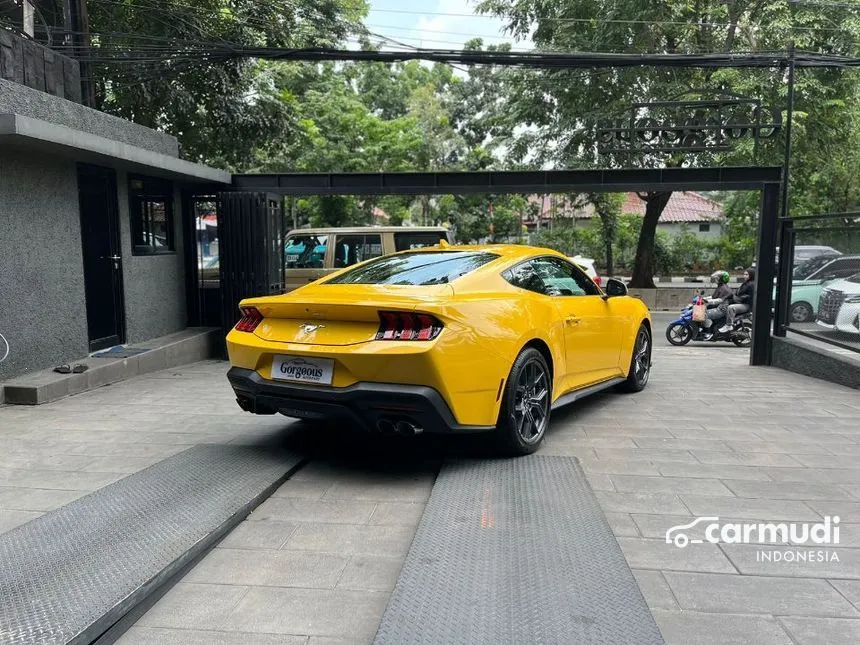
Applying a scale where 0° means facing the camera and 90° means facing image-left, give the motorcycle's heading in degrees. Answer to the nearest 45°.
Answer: approximately 90°

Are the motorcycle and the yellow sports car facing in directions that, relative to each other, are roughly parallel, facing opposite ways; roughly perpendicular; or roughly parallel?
roughly perpendicular

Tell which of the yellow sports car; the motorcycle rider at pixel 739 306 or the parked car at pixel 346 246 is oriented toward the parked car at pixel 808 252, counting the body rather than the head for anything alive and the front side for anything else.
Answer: the yellow sports car

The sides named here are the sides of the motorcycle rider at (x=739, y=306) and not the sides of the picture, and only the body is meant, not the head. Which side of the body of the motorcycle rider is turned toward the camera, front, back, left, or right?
left

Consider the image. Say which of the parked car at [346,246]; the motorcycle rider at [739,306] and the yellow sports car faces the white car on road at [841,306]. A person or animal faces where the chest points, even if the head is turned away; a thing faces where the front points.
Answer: the yellow sports car

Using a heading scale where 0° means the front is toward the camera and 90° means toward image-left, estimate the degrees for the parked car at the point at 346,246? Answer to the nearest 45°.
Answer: approximately 90°

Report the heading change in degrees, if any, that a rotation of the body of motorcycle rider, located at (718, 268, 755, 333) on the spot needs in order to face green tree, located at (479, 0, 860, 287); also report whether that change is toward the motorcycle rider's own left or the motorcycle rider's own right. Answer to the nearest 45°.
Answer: approximately 90° to the motorcycle rider's own right

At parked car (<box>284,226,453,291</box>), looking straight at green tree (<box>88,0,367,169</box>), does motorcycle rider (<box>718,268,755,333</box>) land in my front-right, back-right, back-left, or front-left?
back-right

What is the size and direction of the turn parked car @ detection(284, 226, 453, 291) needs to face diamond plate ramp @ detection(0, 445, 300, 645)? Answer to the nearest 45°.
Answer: approximately 90° to its left

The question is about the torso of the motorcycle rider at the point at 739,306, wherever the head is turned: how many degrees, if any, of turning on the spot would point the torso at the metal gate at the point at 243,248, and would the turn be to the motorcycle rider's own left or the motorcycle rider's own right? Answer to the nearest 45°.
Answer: approximately 45° to the motorcycle rider's own left

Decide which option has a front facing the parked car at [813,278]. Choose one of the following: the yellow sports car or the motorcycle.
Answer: the yellow sports car

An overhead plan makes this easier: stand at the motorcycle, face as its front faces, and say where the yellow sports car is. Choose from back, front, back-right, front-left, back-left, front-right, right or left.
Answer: left

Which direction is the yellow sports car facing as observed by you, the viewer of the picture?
facing away from the viewer and to the right of the viewer

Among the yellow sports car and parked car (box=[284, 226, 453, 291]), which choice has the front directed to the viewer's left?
the parked car
